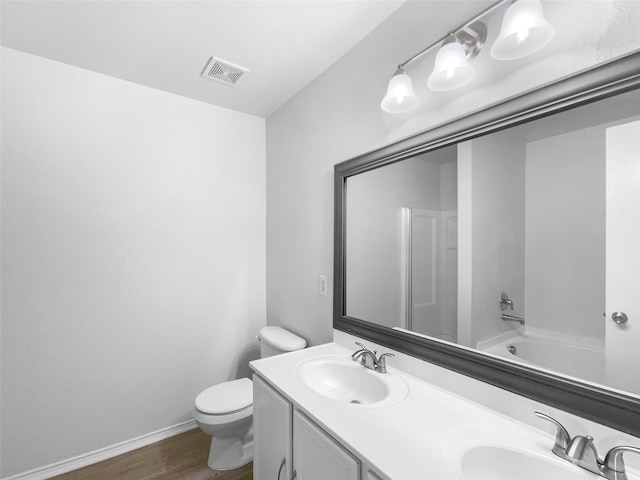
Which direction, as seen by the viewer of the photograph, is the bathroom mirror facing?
facing the viewer and to the left of the viewer

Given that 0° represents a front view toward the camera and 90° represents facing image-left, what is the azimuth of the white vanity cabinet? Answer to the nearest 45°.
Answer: approximately 45°

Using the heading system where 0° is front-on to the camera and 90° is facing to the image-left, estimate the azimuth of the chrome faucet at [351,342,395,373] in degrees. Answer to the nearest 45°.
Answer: approximately 45°

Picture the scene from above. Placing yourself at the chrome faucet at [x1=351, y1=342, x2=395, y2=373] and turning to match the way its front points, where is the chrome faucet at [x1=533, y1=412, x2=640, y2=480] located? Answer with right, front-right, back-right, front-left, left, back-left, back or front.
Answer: left

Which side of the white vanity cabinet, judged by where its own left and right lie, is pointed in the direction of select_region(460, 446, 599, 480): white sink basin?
left

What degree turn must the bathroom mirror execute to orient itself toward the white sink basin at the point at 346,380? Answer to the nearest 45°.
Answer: approximately 45° to its right

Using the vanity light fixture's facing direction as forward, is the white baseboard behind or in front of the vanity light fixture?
in front

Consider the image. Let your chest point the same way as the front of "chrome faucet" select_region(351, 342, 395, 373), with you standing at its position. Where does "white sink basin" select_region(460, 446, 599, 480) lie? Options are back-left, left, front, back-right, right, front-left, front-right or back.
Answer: left

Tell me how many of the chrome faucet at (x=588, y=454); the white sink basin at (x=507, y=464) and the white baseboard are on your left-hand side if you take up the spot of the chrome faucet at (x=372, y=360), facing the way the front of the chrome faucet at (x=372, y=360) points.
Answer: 2
